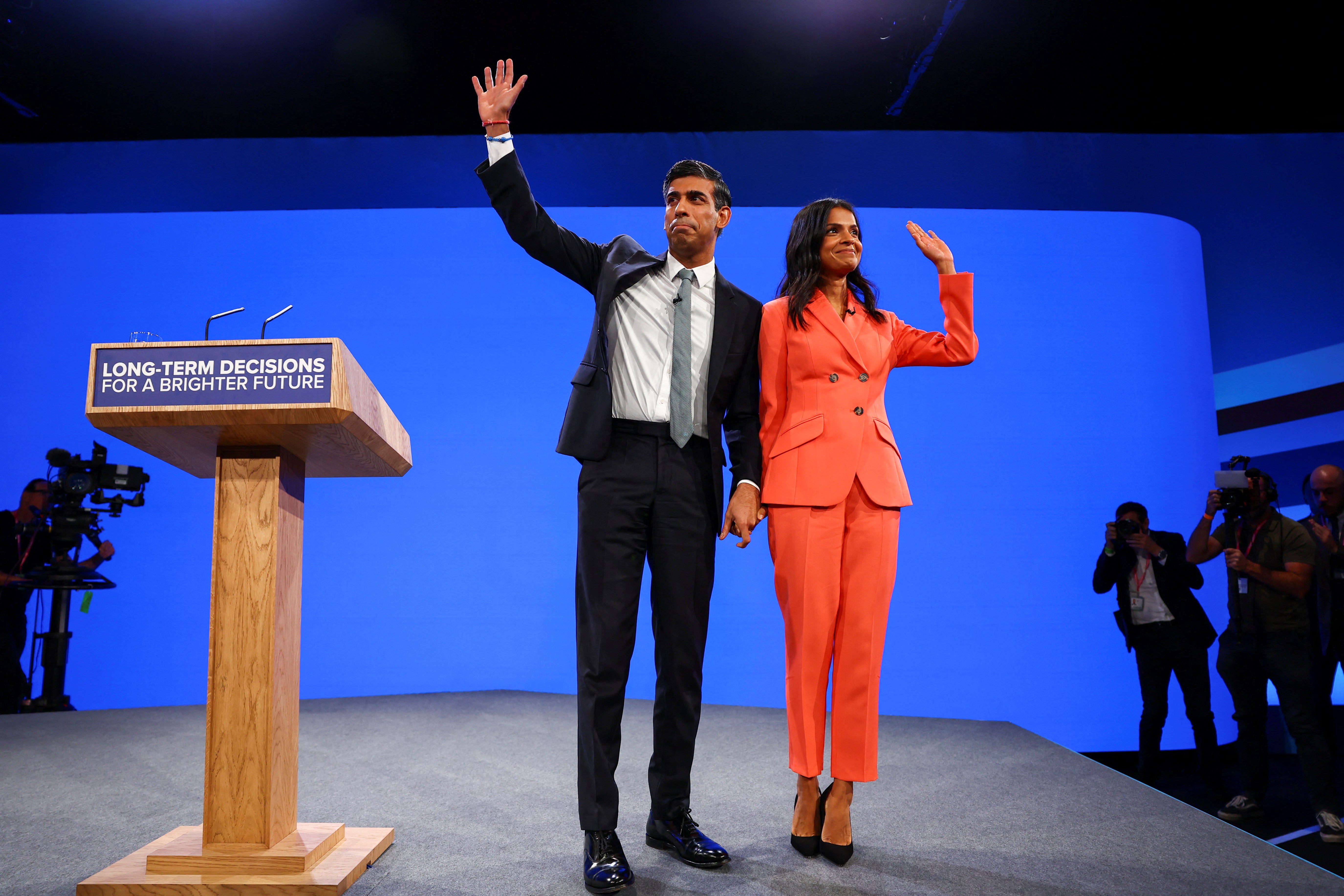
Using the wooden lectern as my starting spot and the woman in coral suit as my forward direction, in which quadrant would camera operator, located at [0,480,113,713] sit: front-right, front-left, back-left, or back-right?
back-left

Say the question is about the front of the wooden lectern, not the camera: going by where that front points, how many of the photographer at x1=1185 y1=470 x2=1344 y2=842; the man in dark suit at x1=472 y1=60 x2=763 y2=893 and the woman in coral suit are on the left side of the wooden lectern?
3

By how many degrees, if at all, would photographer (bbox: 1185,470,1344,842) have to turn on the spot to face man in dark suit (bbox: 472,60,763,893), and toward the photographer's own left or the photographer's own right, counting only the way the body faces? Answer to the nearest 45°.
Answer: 0° — they already face them

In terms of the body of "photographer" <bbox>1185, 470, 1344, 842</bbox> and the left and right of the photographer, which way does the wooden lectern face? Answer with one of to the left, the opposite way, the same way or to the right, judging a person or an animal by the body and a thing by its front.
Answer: to the left

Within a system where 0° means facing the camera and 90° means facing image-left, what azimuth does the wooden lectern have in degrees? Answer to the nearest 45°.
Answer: approximately 0°

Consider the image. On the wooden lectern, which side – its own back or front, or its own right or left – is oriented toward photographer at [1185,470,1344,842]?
left

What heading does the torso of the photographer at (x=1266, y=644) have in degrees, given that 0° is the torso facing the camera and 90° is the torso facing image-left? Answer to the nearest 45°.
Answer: approximately 45°
